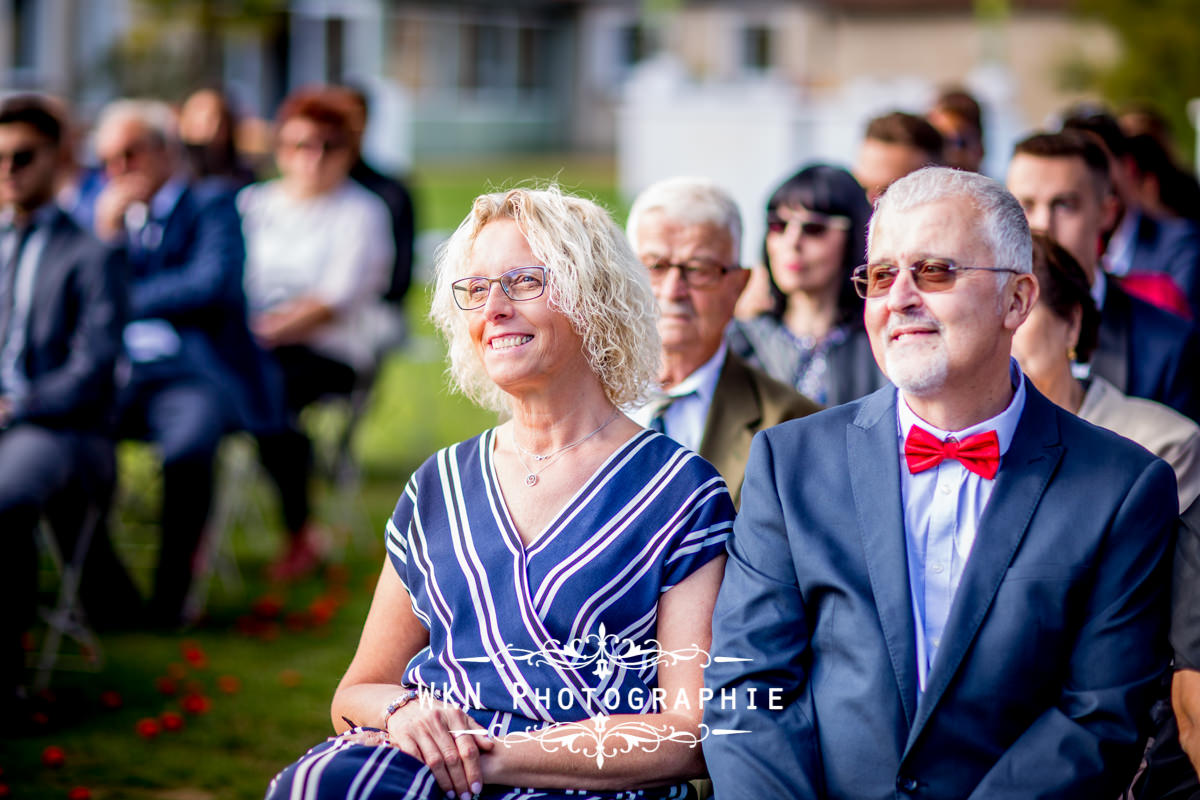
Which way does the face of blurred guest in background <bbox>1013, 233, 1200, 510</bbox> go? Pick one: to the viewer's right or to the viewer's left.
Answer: to the viewer's left

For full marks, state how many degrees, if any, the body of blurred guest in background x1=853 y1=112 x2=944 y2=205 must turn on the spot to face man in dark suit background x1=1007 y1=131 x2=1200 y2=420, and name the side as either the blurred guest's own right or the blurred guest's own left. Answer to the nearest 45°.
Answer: approximately 90° to the blurred guest's own left

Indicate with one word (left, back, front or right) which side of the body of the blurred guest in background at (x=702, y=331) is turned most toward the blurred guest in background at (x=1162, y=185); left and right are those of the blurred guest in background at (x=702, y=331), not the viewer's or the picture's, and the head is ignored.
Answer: back

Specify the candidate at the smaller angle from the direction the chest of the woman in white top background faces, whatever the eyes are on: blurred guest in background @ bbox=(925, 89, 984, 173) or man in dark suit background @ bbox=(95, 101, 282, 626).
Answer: the man in dark suit background

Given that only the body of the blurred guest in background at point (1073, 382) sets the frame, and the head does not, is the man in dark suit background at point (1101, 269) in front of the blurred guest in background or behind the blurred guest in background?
behind

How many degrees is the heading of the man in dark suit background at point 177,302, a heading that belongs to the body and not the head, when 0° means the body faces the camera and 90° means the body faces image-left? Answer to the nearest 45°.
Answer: approximately 45°

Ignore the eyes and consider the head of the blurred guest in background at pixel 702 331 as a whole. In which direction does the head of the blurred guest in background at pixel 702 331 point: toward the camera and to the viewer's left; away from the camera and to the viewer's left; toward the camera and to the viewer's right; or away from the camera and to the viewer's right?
toward the camera and to the viewer's left

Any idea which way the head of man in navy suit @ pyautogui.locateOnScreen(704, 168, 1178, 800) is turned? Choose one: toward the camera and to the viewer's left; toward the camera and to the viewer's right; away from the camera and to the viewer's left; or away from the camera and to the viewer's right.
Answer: toward the camera and to the viewer's left

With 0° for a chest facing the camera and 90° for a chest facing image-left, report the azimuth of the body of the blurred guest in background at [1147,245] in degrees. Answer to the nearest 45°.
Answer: approximately 45°

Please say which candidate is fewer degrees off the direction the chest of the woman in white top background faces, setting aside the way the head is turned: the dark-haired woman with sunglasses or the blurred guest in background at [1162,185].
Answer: the dark-haired woman with sunglasses

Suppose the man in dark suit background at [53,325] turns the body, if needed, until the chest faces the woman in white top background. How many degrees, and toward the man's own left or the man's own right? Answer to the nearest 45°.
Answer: approximately 180°
